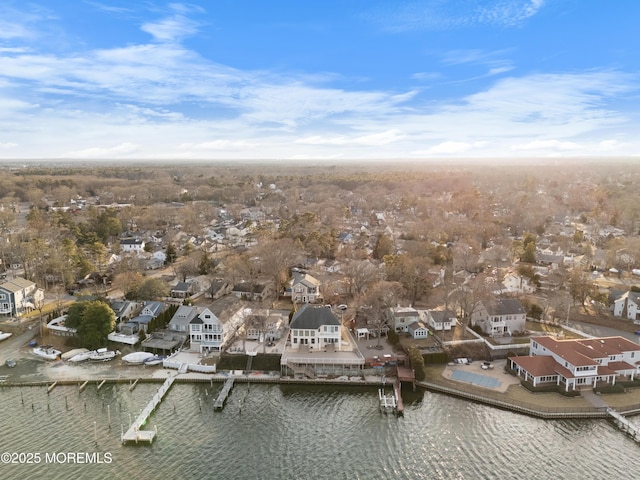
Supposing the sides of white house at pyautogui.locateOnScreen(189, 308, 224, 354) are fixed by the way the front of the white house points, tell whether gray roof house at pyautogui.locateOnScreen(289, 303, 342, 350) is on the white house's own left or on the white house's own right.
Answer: on the white house's own left

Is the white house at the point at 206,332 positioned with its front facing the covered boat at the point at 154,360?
no

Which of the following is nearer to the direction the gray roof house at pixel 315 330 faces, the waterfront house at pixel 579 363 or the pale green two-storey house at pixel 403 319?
the waterfront house

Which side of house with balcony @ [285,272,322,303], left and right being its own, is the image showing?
front

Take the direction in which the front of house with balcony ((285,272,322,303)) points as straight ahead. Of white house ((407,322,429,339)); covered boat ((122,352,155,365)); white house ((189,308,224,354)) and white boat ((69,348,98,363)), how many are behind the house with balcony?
0

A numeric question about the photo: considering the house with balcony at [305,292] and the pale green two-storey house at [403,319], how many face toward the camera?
2

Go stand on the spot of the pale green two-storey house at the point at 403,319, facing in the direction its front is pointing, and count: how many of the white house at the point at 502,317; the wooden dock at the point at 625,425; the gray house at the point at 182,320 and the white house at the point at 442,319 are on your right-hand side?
1

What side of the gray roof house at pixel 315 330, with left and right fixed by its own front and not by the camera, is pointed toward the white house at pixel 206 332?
right

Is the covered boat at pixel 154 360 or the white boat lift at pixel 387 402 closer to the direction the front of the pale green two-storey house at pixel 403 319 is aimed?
the white boat lift

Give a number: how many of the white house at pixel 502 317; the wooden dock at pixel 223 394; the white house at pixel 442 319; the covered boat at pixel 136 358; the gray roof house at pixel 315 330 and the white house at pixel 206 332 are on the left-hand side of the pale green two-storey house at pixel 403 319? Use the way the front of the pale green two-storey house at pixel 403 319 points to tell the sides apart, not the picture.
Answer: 2

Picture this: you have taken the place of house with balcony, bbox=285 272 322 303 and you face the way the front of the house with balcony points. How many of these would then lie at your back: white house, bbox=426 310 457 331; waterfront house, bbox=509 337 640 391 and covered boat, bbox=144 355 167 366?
0

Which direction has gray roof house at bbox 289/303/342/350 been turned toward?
toward the camera

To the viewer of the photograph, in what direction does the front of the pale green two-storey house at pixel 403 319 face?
facing the viewer

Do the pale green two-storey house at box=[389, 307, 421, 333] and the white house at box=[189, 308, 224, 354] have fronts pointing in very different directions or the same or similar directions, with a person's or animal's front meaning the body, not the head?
same or similar directions

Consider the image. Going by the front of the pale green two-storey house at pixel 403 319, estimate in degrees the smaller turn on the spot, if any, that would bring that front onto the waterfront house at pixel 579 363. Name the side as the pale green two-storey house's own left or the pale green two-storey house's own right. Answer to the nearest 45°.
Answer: approximately 45° to the pale green two-storey house's own left

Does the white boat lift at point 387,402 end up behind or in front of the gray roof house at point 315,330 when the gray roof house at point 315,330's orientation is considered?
in front

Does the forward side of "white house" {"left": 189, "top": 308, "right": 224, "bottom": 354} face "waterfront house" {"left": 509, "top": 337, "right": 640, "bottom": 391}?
no

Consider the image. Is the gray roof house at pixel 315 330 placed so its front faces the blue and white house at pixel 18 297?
no

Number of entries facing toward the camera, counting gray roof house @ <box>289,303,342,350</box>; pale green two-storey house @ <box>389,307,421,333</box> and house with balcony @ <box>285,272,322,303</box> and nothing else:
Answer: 3
